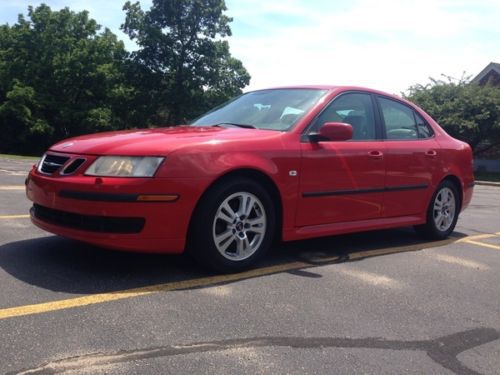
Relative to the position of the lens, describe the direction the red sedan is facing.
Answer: facing the viewer and to the left of the viewer

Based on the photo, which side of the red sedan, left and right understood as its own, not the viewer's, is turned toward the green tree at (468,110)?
back

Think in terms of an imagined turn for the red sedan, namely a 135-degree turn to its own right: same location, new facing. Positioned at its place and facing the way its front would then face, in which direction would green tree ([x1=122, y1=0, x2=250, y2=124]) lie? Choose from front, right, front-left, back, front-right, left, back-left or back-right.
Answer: front

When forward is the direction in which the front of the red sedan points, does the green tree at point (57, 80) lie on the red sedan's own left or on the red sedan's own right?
on the red sedan's own right
